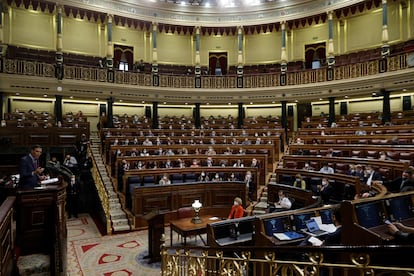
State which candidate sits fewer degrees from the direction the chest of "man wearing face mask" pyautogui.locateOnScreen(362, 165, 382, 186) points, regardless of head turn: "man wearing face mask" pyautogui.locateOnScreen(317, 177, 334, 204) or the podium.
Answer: the podium

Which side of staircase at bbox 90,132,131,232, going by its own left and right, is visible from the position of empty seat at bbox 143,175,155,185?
left

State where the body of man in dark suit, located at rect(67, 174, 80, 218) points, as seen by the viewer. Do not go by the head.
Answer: toward the camera

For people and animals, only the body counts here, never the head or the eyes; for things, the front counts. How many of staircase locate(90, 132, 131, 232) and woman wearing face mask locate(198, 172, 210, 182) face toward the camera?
2

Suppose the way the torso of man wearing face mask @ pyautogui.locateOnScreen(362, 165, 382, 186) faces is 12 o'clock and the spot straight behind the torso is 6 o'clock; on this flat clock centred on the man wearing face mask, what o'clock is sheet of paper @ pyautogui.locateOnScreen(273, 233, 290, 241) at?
The sheet of paper is roughly at 11 o'clock from the man wearing face mask.

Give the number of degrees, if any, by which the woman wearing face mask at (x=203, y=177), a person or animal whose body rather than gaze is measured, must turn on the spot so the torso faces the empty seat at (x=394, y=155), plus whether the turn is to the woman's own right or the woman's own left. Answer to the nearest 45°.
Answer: approximately 90° to the woman's own left

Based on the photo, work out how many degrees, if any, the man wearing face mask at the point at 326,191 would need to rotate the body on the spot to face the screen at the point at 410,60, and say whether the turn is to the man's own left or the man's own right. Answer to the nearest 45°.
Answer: approximately 180°

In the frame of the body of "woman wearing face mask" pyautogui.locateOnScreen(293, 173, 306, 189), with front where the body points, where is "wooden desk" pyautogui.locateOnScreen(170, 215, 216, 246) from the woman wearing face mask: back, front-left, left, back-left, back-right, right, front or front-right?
front

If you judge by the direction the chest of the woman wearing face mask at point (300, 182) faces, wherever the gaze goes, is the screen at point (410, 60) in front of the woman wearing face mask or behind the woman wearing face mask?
behind

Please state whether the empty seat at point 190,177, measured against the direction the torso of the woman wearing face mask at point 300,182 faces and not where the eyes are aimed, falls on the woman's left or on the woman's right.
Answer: on the woman's right

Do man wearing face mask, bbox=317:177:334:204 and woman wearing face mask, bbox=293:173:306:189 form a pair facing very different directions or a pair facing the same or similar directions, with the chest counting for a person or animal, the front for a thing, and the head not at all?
same or similar directions

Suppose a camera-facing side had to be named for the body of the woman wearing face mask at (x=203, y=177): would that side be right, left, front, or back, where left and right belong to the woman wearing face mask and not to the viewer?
front

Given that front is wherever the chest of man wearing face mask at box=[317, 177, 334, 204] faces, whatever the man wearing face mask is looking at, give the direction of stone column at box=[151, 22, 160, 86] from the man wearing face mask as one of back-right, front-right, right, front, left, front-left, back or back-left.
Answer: right

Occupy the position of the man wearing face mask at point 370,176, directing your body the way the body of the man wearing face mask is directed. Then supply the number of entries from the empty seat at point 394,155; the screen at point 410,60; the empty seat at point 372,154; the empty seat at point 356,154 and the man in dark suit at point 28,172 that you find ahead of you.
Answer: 1
